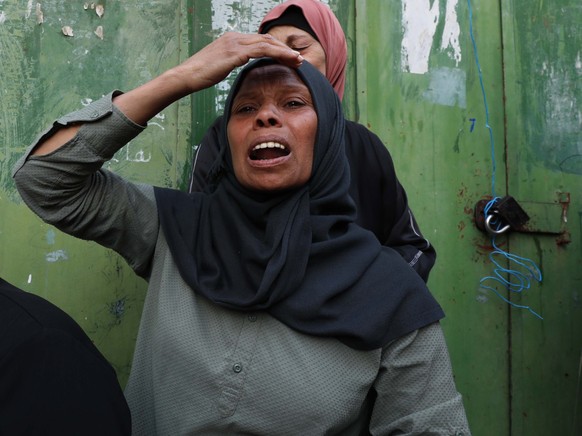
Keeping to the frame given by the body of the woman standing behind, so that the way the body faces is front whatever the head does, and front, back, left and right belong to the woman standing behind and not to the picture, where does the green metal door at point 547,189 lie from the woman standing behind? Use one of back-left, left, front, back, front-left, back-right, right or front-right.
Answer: back-left

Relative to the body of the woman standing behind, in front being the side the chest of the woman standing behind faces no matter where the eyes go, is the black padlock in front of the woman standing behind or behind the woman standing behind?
behind

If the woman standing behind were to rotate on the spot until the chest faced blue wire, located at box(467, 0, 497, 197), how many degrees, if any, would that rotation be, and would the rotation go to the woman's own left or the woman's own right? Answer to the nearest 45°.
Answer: approximately 135° to the woman's own left

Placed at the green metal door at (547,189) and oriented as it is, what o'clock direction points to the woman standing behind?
The woman standing behind is roughly at 1 o'clock from the green metal door.

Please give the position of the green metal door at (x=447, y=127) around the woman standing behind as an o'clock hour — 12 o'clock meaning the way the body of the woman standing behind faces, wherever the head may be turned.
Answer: The green metal door is roughly at 7 o'clock from the woman standing behind.

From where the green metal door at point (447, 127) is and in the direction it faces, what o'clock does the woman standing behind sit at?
The woman standing behind is roughly at 1 o'clock from the green metal door.

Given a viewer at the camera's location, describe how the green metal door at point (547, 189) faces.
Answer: facing the viewer

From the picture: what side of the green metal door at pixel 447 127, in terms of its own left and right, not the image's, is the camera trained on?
front

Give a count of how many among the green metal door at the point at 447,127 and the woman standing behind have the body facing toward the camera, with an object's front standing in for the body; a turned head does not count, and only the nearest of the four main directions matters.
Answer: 2
